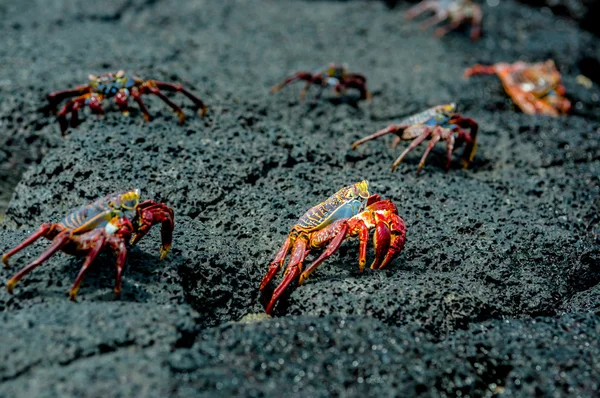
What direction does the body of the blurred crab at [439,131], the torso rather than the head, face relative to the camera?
to the viewer's right

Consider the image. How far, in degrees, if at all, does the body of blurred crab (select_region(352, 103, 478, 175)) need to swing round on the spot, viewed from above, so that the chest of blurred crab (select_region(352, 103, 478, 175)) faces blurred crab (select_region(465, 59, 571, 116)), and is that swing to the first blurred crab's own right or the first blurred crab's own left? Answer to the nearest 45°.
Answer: approximately 45° to the first blurred crab's own left

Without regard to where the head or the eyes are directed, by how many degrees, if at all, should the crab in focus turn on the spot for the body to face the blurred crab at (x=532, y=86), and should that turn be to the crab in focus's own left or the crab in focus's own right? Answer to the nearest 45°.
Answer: approximately 45° to the crab in focus's own left

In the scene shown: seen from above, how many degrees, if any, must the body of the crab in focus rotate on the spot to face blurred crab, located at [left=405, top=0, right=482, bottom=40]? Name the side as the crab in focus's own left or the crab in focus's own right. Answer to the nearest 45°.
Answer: approximately 90° to the crab in focus's own left

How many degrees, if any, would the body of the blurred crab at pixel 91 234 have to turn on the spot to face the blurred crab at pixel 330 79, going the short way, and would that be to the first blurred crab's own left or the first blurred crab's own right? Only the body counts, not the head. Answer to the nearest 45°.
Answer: approximately 45° to the first blurred crab's own left

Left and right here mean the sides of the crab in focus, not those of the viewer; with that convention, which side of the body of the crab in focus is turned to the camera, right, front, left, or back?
right

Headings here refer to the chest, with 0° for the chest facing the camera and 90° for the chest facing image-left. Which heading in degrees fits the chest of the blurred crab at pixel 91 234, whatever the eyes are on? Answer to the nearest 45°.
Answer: approximately 270°

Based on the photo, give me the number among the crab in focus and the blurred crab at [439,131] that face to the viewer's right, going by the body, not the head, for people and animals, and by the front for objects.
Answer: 2
